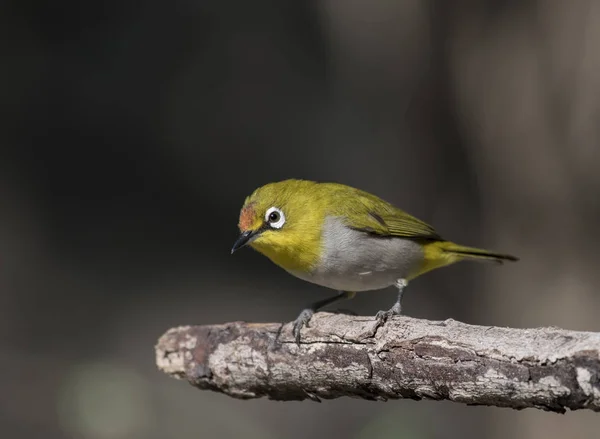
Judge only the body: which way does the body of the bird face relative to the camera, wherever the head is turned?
to the viewer's left
